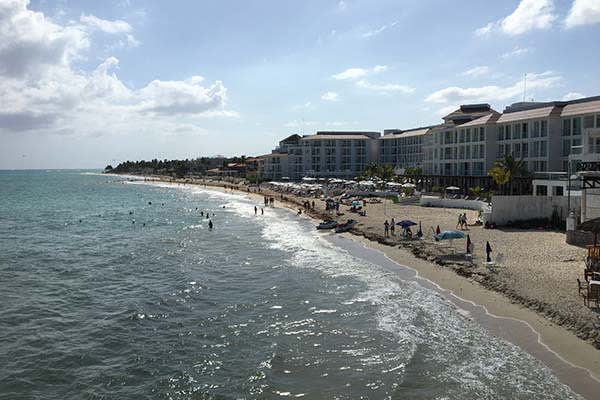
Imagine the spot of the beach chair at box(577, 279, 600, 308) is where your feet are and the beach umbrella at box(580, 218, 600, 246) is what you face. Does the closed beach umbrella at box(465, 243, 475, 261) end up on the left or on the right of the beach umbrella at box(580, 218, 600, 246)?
left

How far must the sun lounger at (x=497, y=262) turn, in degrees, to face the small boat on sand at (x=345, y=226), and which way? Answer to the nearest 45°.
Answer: approximately 45° to its right

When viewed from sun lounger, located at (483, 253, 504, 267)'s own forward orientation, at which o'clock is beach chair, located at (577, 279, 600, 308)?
The beach chair is roughly at 8 o'clock from the sun lounger.

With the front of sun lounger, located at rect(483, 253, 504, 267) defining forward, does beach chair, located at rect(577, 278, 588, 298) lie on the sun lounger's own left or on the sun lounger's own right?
on the sun lounger's own left

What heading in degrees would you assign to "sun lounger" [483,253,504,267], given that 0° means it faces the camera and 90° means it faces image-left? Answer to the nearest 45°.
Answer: approximately 90°

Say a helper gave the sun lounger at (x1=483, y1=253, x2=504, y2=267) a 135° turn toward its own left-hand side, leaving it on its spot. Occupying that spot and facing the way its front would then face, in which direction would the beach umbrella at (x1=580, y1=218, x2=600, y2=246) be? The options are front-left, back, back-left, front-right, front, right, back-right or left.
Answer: front-left

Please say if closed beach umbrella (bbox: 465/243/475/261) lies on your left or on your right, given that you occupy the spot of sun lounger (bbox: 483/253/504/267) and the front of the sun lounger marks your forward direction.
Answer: on your right
